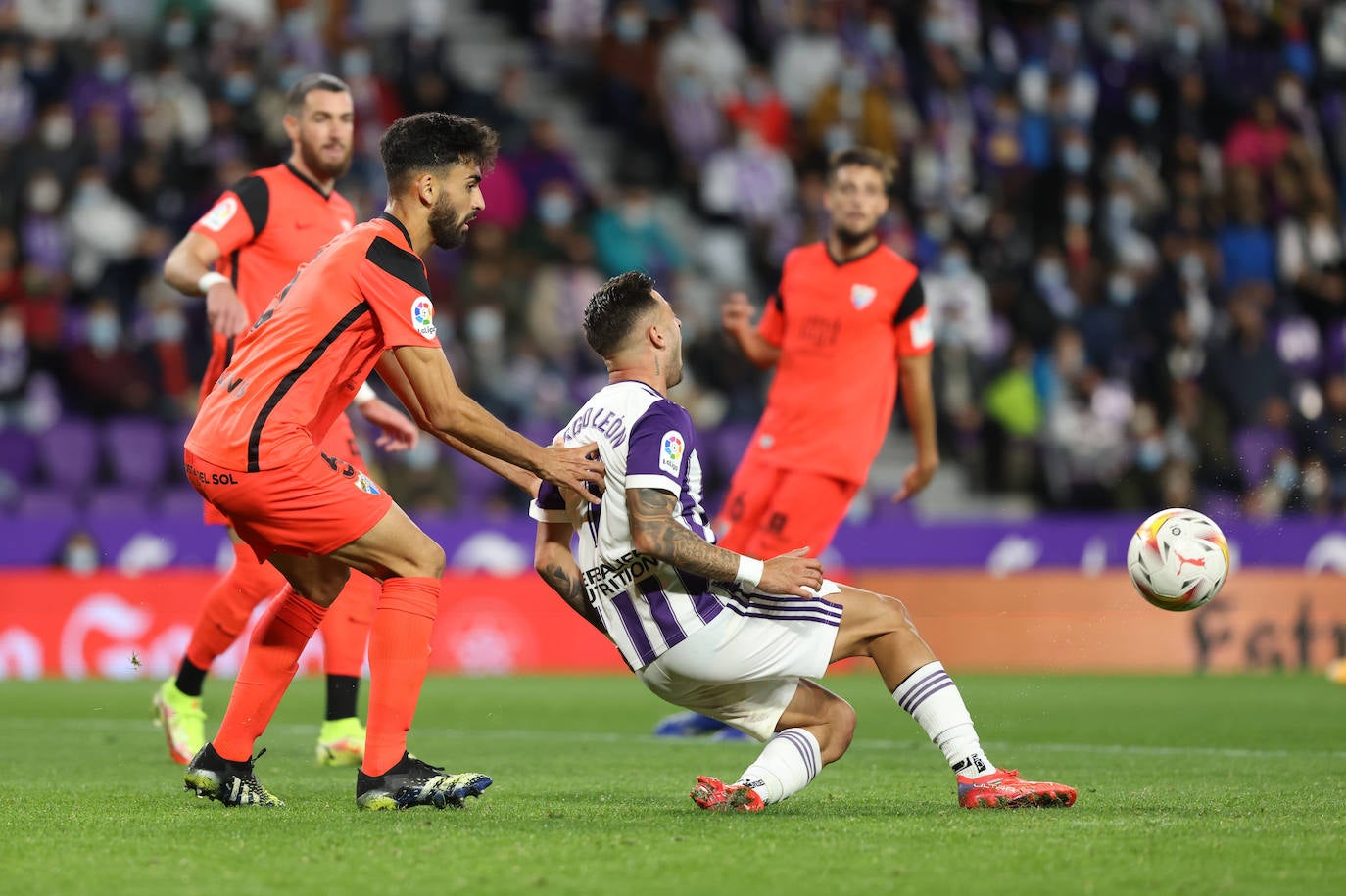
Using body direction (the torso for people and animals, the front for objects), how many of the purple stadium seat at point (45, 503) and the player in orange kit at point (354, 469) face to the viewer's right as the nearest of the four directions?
1

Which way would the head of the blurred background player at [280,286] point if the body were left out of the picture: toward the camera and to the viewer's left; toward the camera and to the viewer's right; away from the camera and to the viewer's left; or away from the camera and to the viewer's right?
toward the camera and to the viewer's right

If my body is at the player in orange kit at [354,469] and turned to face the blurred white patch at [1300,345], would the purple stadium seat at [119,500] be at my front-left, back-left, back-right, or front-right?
front-left

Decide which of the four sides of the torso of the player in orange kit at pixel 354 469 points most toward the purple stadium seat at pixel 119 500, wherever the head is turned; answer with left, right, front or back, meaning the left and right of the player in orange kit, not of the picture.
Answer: left

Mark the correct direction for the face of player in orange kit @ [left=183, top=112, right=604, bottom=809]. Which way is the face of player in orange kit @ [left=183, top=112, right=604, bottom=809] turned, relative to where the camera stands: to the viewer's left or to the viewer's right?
to the viewer's right

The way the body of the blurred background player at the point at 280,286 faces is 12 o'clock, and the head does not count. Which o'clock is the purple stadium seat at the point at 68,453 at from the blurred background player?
The purple stadium seat is roughly at 7 o'clock from the blurred background player.

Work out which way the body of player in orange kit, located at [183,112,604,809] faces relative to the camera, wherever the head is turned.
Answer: to the viewer's right

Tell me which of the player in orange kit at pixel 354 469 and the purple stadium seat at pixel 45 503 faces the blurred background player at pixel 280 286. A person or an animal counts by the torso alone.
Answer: the purple stadium seat

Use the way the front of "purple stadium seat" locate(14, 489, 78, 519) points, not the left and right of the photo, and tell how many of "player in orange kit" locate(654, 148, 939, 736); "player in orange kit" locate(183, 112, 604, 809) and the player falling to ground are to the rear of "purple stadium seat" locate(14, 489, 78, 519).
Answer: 0

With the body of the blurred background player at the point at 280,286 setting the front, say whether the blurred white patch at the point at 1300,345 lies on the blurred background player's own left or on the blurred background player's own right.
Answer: on the blurred background player's own left

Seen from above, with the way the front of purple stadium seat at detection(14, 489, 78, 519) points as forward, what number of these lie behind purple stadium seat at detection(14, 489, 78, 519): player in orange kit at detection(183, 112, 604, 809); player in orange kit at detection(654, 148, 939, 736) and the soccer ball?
0

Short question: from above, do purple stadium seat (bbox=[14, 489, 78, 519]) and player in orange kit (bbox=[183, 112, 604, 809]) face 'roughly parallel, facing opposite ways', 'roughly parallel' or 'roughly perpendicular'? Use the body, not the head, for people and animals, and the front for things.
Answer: roughly perpendicular

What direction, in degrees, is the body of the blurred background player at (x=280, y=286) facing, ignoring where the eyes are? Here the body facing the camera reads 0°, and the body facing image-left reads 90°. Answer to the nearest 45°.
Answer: approximately 315°

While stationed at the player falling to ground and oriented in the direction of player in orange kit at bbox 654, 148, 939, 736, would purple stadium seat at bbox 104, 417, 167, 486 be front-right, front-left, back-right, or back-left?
front-left

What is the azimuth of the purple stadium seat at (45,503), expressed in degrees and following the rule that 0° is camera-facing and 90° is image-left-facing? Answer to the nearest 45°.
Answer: approximately 0°
